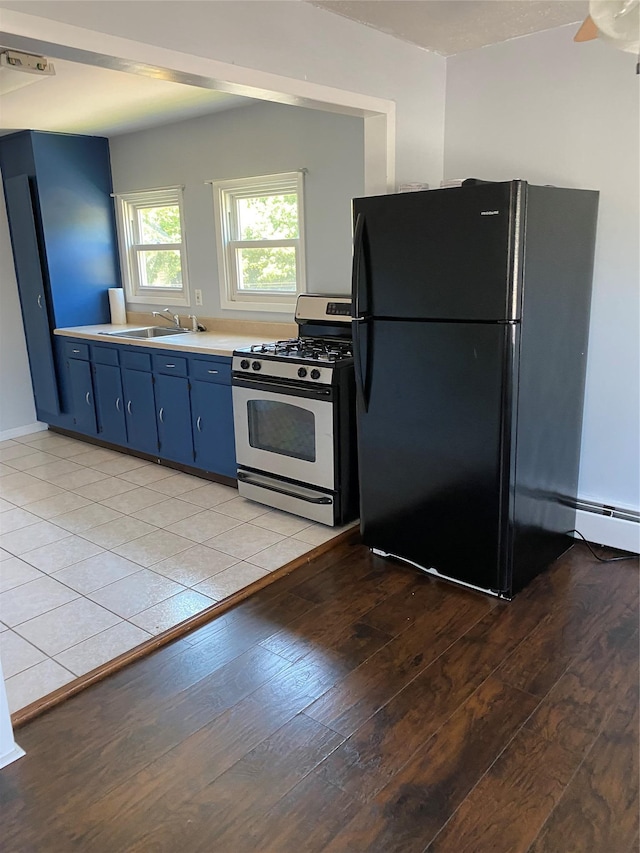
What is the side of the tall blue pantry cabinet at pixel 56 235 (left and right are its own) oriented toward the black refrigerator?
left

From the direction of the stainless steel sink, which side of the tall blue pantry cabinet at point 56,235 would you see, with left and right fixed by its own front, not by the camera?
left

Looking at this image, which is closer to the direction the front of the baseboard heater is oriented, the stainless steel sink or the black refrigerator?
the black refrigerator

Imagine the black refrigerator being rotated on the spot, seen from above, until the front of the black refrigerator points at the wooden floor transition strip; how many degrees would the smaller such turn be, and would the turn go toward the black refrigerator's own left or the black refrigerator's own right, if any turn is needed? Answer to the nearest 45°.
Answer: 0° — it already faces it

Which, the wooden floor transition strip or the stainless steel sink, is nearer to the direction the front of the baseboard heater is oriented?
the wooden floor transition strip

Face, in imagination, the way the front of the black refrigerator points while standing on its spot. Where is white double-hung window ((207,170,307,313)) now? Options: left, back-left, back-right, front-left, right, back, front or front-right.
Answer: right

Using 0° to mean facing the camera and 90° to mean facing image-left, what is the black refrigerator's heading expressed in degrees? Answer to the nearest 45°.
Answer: approximately 45°

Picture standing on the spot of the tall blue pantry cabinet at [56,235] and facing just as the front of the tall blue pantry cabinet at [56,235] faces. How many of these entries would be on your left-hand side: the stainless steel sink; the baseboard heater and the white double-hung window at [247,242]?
3

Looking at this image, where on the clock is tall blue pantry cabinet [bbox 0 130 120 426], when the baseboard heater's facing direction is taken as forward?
The tall blue pantry cabinet is roughly at 2 o'clock from the baseboard heater.

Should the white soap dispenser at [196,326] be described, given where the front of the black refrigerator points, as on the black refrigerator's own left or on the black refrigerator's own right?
on the black refrigerator's own right

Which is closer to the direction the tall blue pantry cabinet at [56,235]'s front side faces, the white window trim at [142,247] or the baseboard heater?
the baseboard heater

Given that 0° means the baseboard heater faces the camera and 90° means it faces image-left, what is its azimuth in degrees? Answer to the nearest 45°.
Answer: approximately 45°
